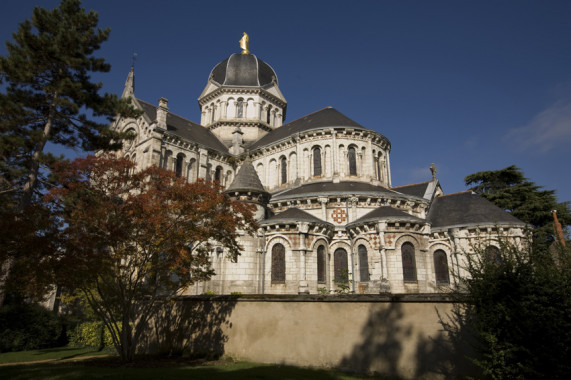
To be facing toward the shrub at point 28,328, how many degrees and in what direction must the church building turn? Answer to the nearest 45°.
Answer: approximately 45° to its left

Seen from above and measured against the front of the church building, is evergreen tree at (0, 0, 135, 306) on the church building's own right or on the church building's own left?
on the church building's own left

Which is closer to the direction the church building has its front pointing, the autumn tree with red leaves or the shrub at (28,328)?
the shrub

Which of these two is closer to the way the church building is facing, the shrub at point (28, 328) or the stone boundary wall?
the shrub

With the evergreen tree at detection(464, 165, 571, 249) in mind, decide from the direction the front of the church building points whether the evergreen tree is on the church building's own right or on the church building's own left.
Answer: on the church building's own right

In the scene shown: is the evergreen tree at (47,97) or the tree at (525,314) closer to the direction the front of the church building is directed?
the evergreen tree

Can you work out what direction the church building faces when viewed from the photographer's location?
facing away from the viewer and to the left of the viewer

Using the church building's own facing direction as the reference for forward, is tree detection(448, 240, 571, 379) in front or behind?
behind

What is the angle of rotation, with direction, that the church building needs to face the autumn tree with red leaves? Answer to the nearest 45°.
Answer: approximately 90° to its left

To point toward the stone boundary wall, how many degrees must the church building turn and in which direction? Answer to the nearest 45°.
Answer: approximately 135° to its left
